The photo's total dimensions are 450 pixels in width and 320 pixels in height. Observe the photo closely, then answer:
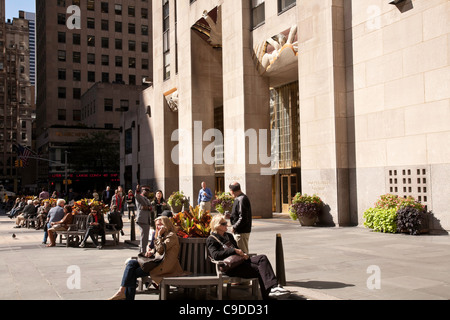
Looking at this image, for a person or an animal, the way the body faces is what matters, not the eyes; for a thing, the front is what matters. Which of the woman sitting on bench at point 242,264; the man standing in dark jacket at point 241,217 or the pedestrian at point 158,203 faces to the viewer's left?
the man standing in dark jacket

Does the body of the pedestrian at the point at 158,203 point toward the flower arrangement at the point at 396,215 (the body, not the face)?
no

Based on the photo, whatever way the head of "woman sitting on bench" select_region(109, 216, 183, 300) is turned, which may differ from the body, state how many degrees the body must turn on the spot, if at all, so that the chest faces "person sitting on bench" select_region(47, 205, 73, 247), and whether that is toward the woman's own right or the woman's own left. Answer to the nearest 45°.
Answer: approximately 90° to the woman's own right

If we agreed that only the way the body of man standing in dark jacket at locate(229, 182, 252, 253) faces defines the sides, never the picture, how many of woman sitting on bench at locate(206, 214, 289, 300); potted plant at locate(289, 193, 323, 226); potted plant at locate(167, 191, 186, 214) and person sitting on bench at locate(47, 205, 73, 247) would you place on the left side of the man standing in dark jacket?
1

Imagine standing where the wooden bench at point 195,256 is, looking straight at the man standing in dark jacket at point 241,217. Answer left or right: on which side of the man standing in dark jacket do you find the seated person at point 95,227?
left

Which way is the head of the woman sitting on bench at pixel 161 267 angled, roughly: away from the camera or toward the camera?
toward the camera

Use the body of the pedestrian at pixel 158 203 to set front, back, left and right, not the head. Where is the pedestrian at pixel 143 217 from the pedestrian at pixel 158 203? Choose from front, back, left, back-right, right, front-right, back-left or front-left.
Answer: front

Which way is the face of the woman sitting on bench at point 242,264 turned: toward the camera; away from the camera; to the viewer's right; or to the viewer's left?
to the viewer's right

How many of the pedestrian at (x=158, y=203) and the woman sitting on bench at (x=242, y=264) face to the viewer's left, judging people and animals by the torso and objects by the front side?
0

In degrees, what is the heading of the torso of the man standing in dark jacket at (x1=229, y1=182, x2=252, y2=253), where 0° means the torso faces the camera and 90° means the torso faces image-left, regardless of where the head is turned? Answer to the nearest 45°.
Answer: approximately 90°

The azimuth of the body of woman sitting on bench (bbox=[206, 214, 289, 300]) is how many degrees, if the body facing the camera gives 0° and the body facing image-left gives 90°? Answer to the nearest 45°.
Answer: approximately 270°

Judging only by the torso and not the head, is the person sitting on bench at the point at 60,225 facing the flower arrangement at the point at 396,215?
no

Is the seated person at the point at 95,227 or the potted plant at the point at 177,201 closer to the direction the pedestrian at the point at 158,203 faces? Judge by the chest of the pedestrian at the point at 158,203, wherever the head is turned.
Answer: the seated person
